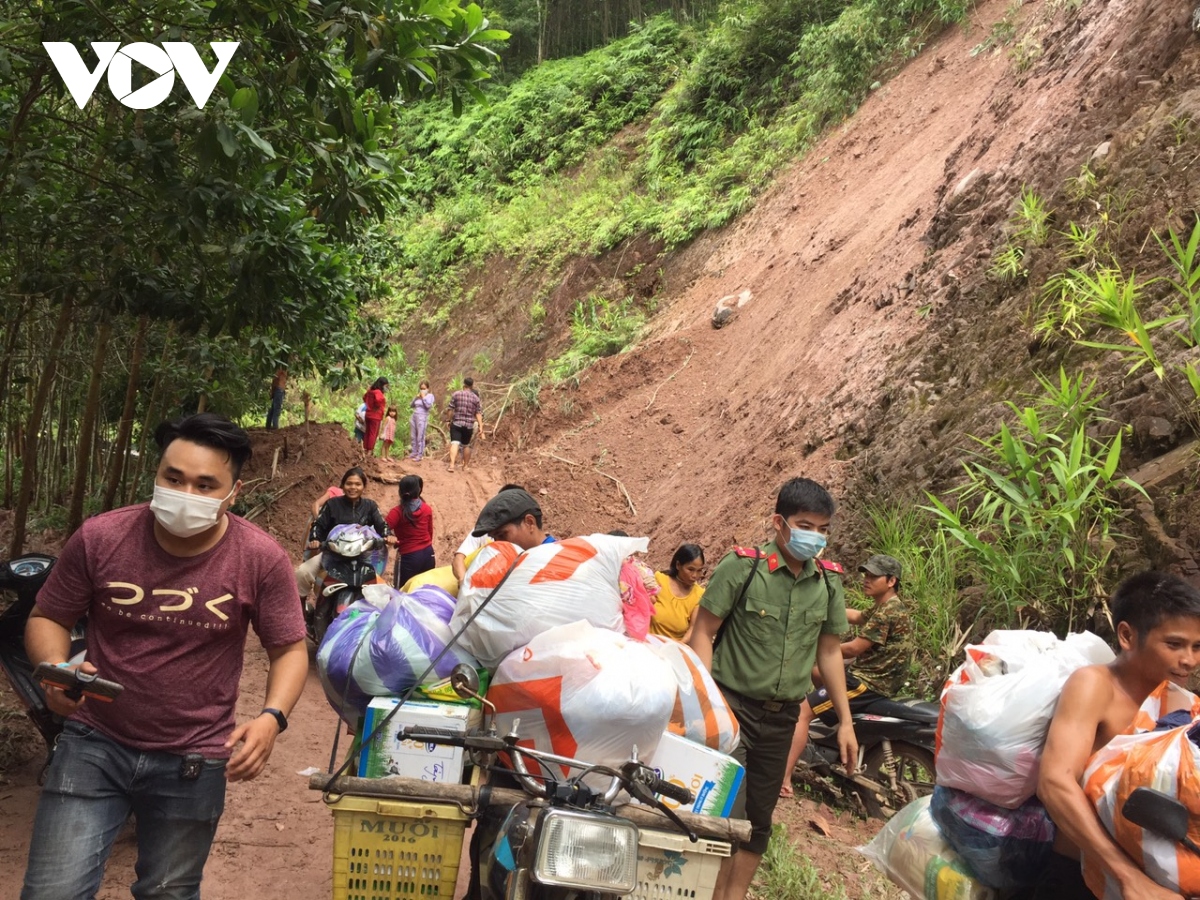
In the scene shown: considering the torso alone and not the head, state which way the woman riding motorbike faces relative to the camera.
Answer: toward the camera

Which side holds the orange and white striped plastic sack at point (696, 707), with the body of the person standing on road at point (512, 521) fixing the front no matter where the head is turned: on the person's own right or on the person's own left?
on the person's own left

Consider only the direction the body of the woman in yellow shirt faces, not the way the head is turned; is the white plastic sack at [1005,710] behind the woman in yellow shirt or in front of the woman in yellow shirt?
in front

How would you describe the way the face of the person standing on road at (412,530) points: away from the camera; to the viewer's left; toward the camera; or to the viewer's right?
away from the camera

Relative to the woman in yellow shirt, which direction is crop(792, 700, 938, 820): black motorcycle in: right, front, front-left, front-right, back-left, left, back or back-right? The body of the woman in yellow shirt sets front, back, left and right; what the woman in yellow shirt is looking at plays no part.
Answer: front-left
